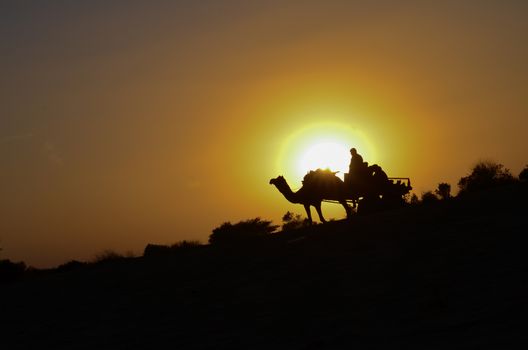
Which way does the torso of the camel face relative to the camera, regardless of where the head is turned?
to the viewer's left

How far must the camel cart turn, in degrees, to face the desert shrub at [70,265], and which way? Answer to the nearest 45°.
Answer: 0° — it already faces it

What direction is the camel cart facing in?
to the viewer's left

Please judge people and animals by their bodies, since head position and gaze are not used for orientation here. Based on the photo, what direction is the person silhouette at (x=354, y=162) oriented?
to the viewer's left
